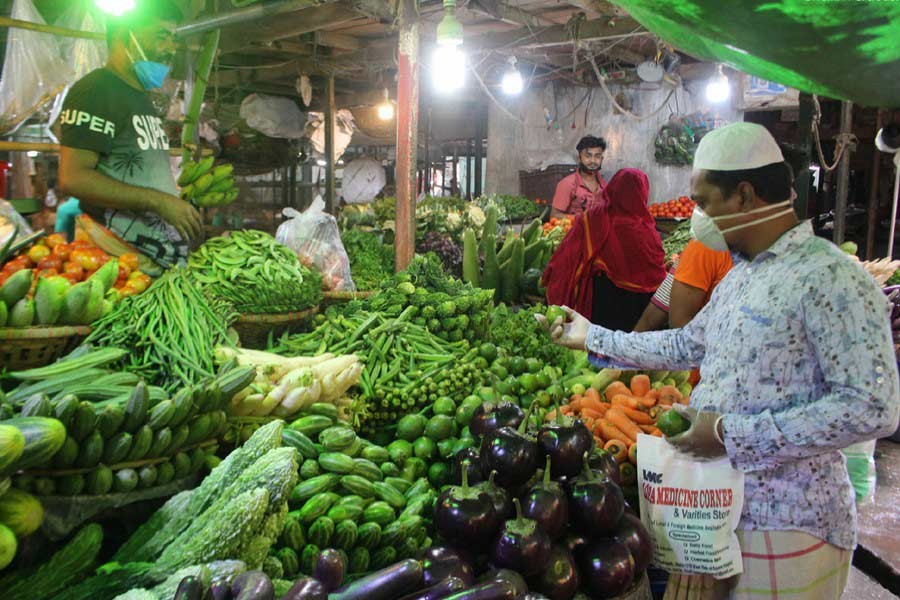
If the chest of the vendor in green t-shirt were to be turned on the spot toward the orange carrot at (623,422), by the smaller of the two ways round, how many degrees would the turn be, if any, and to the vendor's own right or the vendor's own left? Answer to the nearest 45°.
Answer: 0° — they already face it

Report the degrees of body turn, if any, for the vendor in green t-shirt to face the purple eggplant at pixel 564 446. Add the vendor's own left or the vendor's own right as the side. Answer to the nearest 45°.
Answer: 0° — they already face it

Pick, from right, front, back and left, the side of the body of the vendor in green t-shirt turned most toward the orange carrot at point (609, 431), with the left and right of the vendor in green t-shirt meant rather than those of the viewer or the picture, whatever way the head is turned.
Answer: front

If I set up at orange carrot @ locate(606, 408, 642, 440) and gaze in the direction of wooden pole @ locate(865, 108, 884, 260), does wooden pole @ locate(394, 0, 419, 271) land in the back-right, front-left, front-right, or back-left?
front-left

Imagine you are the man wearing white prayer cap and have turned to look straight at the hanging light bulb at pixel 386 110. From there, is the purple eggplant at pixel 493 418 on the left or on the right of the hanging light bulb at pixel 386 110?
left

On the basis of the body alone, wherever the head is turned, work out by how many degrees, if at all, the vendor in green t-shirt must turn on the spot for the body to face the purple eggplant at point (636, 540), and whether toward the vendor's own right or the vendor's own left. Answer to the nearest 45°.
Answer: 0° — they already face it

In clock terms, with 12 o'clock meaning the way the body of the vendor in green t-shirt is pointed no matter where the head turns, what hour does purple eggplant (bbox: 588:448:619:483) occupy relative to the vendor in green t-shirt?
The purple eggplant is roughly at 12 o'clock from the vendor in green t-shirt.

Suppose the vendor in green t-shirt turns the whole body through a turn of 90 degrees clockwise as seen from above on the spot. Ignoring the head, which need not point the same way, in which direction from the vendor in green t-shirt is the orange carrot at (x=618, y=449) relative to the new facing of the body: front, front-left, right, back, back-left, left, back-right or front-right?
left

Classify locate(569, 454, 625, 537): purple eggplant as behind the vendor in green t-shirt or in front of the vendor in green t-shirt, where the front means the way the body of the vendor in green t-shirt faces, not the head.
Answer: in front

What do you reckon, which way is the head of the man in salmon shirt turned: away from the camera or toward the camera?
toward the camera

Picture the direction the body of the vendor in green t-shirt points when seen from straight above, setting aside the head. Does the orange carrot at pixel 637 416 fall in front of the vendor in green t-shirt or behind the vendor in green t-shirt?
in front

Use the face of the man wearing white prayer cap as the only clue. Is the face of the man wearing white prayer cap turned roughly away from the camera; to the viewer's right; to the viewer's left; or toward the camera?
to the viewer's left

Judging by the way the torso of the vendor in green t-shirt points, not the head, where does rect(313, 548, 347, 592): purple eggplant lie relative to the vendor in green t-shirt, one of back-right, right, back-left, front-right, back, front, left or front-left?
front-right

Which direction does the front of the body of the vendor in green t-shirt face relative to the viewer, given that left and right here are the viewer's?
facing the viewer and to the right of the viewer

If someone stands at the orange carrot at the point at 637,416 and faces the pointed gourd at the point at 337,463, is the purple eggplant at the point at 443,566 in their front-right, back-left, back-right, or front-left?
front-left

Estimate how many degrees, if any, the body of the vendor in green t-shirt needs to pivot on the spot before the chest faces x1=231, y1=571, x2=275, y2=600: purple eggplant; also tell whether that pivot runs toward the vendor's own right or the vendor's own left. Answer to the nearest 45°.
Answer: approximately 45° to the vendor's own right

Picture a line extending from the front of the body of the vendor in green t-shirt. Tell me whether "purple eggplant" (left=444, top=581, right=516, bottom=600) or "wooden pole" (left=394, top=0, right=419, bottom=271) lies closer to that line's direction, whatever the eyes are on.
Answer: the purple eggplant

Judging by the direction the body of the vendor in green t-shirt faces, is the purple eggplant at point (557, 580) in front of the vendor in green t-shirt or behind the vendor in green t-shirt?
in front
